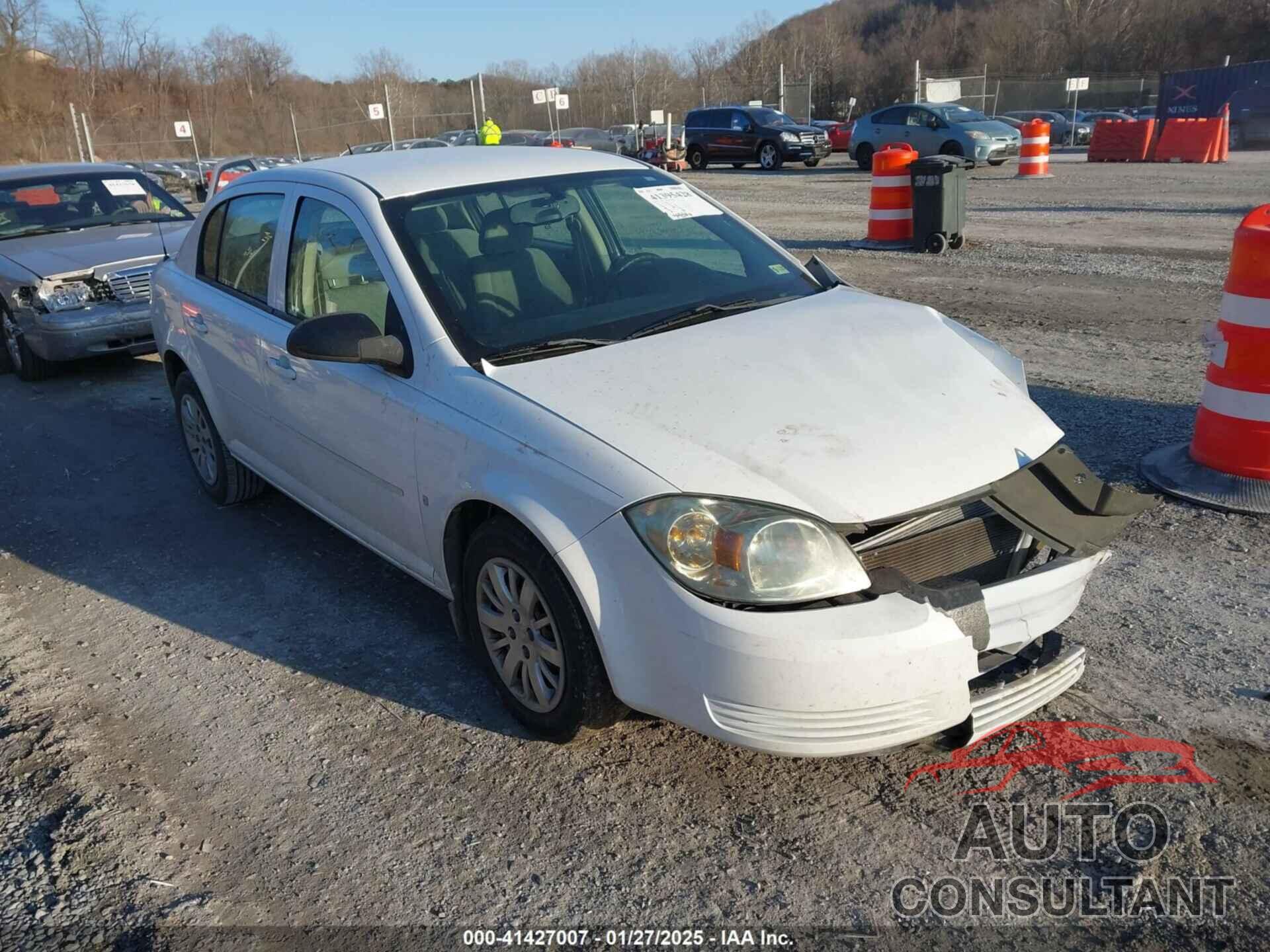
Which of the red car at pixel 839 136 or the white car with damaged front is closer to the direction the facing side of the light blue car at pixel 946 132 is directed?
the white car with damaged front

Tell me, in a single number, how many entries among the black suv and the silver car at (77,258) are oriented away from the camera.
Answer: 0

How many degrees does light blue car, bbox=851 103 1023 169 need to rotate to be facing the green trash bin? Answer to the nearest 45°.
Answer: approximately 45° to its right

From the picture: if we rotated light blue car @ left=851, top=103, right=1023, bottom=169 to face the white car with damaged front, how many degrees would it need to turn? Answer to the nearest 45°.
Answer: approximately 45° to its right

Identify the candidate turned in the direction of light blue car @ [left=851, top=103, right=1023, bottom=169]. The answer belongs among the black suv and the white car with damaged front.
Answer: the black suv

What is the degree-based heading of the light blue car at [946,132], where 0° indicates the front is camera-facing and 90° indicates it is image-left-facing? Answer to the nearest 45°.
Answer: approximately 315°

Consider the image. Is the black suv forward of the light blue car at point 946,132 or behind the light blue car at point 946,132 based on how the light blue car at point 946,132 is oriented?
behind
